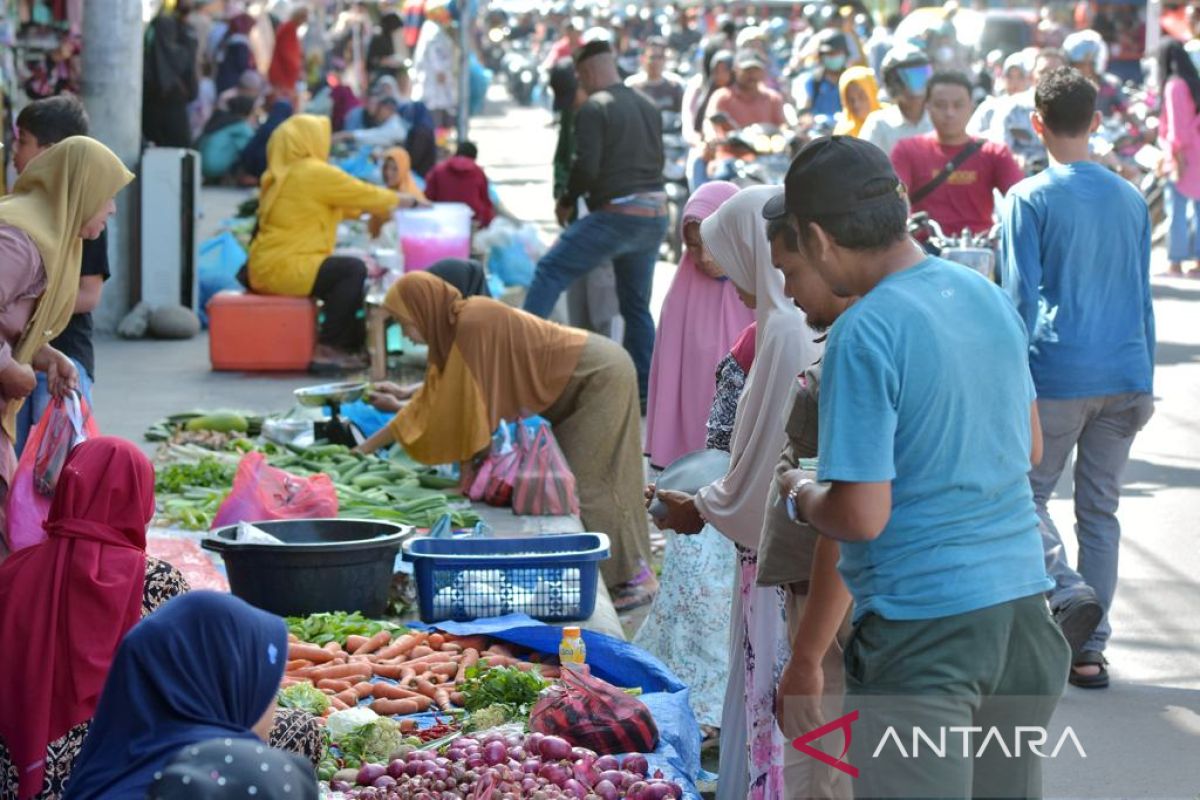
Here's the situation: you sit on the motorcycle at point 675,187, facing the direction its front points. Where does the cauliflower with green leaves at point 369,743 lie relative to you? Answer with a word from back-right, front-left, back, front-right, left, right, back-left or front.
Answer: front

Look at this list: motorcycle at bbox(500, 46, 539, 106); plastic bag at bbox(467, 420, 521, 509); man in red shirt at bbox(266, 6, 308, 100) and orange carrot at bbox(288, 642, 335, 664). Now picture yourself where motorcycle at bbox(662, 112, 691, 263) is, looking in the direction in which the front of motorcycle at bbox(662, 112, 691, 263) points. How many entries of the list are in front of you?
2

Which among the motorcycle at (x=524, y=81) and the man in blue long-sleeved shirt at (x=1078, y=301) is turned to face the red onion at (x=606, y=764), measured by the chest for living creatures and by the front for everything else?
the motorcycle

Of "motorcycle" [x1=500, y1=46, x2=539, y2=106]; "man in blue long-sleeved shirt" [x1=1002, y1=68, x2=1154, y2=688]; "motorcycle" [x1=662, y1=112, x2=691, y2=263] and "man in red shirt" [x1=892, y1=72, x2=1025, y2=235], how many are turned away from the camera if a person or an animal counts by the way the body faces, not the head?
1

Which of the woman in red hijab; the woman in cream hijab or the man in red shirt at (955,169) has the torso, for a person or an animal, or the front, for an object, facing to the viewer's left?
the woman in cream hijab

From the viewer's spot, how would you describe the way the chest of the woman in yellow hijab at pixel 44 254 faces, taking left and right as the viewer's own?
facing to the right of the viewer

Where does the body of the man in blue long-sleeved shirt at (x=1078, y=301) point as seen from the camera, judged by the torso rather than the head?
away from the camera

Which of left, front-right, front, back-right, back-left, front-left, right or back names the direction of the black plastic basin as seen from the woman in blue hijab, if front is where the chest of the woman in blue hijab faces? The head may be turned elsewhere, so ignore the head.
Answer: front-left

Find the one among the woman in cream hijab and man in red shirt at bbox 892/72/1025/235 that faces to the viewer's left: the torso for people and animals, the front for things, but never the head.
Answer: the woman in cream hijab

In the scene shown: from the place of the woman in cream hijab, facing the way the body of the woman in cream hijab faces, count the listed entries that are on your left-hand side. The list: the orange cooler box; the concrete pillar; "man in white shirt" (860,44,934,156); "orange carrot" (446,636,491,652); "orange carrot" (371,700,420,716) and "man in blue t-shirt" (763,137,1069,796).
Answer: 1

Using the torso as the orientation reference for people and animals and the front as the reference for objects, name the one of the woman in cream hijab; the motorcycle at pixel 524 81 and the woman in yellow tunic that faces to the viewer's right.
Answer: the woman in yellow tunic

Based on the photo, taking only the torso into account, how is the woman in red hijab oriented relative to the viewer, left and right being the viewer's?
facing away from the viewer and to the right of the viewer

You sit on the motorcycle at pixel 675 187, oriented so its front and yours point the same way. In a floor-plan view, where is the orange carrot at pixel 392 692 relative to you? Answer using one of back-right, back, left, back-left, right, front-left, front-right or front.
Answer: front

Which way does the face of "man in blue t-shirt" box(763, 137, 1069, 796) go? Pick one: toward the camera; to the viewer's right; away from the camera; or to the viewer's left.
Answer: to the viewer's left

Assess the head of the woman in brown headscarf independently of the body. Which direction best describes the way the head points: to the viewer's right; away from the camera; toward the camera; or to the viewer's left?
to the viewer's left

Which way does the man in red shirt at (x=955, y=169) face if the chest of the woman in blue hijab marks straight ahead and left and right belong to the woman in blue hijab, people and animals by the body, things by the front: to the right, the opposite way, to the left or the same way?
the opposite way

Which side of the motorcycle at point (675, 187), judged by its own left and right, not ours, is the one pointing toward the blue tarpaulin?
front

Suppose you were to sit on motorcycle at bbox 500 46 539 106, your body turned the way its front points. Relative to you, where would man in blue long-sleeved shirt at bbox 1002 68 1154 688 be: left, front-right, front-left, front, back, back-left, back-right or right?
front

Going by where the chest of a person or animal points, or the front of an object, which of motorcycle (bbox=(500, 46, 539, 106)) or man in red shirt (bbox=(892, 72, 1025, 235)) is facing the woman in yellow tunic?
the motorcycle

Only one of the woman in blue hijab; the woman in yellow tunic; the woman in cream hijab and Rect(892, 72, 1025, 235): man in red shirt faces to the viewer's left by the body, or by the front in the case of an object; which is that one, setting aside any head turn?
the woman in cream hijab

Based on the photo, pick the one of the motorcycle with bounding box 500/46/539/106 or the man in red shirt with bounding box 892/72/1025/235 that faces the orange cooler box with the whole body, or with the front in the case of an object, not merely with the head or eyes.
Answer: the motorcycle

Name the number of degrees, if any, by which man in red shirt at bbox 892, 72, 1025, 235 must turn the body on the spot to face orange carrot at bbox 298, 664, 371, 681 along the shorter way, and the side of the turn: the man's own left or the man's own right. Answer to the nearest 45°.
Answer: approximately 45° to the man's own right
